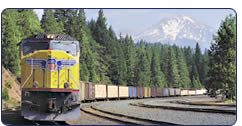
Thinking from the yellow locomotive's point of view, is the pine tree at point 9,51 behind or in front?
behind

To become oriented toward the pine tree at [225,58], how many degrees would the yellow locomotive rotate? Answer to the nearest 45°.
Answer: approximately 135° to its left

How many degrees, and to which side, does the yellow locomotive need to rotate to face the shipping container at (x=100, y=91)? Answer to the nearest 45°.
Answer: approximately 180°

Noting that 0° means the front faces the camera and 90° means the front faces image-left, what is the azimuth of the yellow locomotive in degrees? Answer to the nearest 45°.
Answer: approximately 0°
